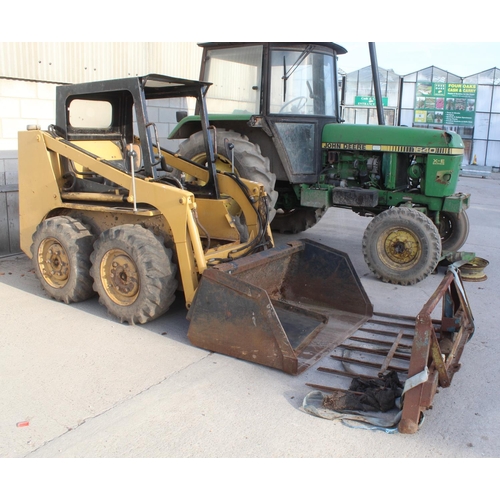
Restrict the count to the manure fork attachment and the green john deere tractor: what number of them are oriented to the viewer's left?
1

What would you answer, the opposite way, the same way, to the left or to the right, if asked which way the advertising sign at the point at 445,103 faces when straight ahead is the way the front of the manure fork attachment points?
to the left

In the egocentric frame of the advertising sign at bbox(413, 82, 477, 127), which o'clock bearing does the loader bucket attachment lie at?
The loader bucket attachment is roughly at 12 o'clock from the advertising sign.

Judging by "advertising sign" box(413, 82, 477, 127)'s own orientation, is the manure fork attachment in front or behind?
in front

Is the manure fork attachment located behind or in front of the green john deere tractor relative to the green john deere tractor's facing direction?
in front

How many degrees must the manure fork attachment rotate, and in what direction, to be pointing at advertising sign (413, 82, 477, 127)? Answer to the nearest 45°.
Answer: approximately 90° to its right

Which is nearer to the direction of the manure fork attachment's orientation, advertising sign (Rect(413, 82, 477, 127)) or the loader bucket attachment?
the loader bucket attachment

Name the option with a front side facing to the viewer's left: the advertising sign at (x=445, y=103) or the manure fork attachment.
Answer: the manure fork attachment

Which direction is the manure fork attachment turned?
to the viewer's left

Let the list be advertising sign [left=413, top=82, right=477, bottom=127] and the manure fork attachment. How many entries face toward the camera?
1

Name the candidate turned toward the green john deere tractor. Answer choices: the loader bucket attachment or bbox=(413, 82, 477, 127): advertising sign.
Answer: the advertising sign

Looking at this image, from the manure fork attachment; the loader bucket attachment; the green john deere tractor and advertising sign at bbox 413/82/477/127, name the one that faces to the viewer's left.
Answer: the manure fork attachment

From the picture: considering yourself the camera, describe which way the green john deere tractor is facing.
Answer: facing the viewer and to the right of the viewer

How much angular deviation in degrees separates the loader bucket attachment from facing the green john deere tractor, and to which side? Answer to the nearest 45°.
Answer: approximately 135° to its left
